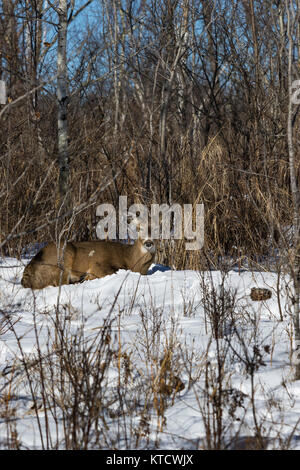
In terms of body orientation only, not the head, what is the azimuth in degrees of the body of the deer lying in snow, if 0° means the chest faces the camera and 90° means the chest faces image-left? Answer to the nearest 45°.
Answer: approximately 270°
